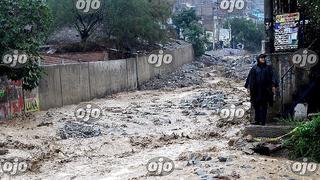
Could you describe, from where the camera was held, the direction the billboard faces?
facing the viewer

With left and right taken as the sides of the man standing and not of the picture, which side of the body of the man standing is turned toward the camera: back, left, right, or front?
front

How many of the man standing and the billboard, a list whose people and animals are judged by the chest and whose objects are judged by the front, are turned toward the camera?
2

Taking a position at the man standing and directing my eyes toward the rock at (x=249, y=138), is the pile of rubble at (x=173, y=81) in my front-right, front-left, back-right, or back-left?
back-right

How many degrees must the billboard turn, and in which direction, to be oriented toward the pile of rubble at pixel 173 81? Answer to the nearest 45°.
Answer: approximately 180°

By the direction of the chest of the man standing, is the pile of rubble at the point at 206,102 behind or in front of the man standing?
behind

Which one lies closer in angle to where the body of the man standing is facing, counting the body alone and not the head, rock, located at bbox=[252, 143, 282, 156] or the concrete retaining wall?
the rock

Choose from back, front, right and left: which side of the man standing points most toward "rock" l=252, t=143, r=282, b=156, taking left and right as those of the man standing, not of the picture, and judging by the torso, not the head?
front
